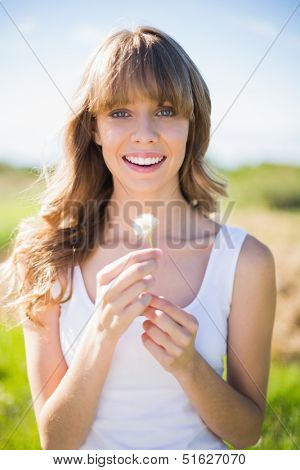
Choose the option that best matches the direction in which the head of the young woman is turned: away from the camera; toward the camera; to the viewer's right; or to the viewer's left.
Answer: toward the camera

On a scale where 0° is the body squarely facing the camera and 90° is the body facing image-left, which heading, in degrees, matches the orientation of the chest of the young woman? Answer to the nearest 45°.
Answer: approximately 0°
